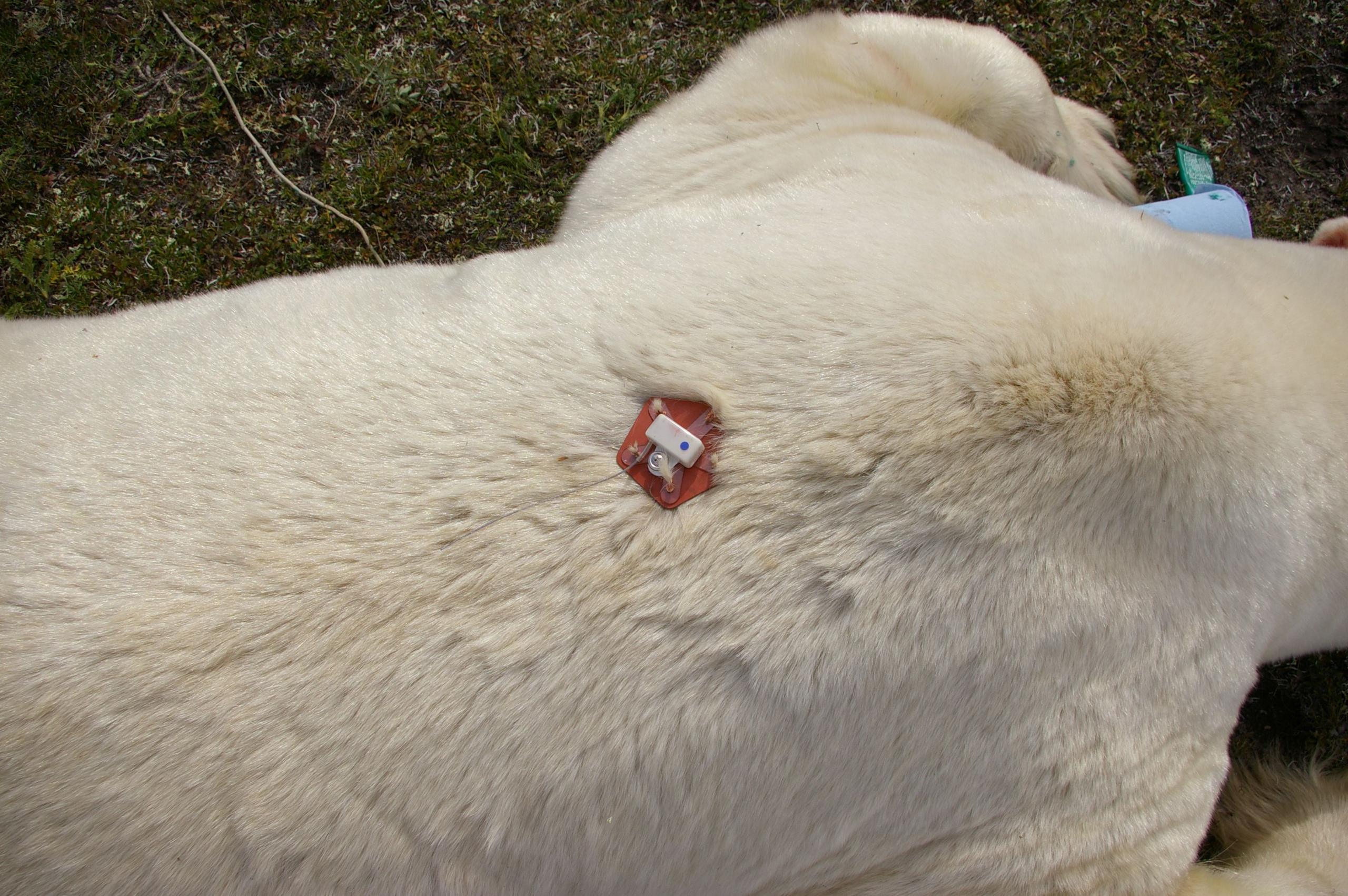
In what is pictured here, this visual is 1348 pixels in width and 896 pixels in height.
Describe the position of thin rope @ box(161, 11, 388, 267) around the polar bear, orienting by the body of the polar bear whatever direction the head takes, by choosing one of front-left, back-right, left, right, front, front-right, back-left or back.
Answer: back-left

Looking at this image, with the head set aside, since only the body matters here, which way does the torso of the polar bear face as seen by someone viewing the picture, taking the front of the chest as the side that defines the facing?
to the viewer's right
